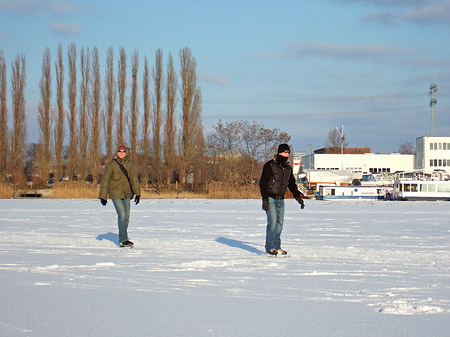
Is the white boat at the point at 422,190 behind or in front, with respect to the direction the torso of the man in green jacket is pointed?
behind

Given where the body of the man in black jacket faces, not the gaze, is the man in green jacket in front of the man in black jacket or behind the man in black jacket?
behind

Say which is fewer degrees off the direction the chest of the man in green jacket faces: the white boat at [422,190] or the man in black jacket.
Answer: the man in black jacket

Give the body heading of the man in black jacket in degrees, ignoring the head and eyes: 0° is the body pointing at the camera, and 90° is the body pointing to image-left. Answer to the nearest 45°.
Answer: approximately 315°

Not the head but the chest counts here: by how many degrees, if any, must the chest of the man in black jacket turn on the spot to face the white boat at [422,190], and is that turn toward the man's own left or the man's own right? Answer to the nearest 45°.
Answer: approximately 135° to the man's own left

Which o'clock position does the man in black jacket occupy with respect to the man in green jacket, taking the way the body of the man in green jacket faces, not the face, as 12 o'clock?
The man in black jacket is roughly at 10 o'clock from the man in green jacket.
